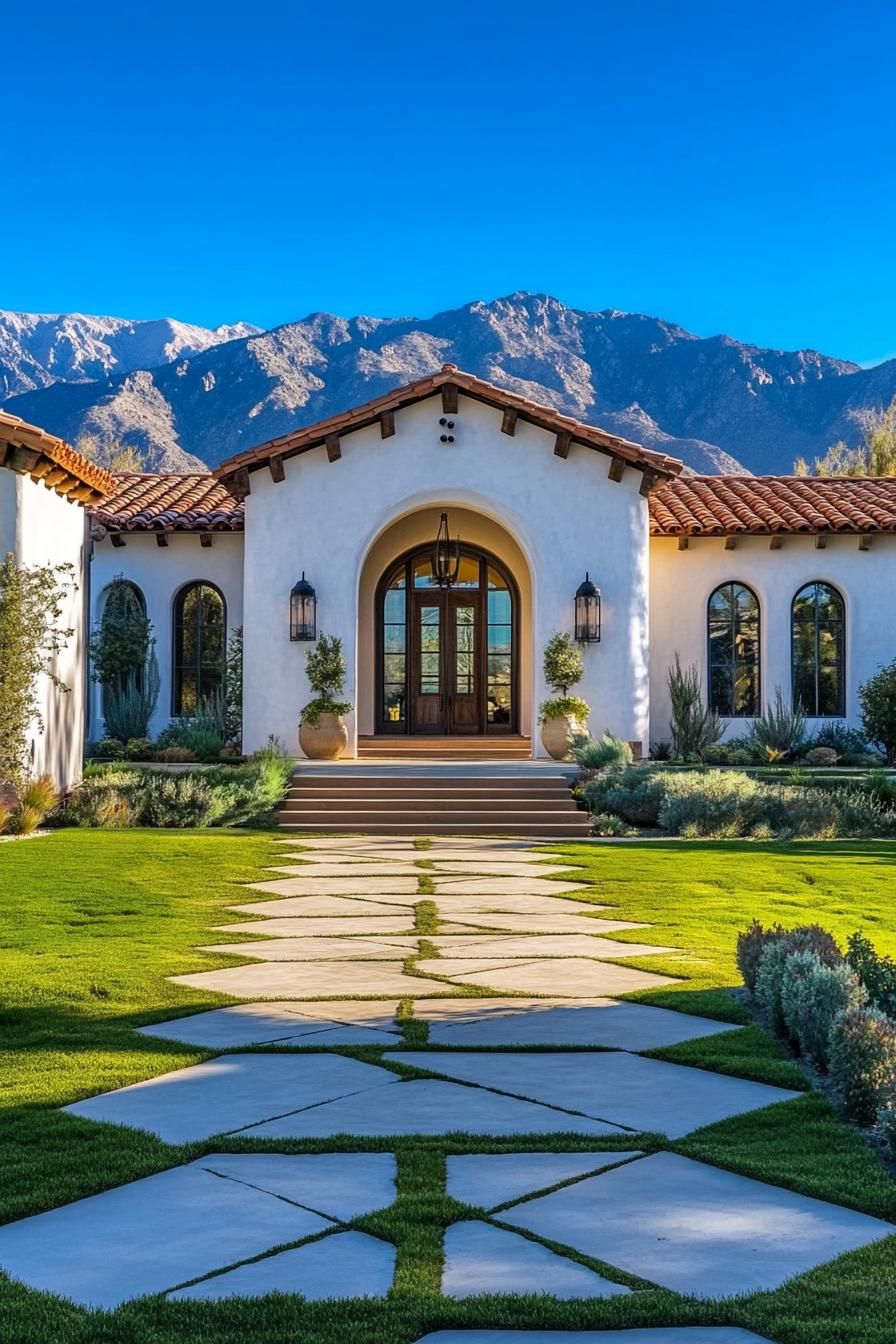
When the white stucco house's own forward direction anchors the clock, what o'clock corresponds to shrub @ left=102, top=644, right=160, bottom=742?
The shrub is roughly at 3 o'clock from the white stucco house.

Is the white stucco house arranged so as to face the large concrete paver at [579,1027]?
yes

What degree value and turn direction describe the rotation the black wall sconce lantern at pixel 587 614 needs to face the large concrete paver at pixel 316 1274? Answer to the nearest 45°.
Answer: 0° — it already faces it

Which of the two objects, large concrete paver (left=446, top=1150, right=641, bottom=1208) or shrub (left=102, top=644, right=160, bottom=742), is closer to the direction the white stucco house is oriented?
the large concrete paver

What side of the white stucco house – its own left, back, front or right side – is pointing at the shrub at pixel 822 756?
left

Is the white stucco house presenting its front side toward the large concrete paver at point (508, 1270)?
yes
